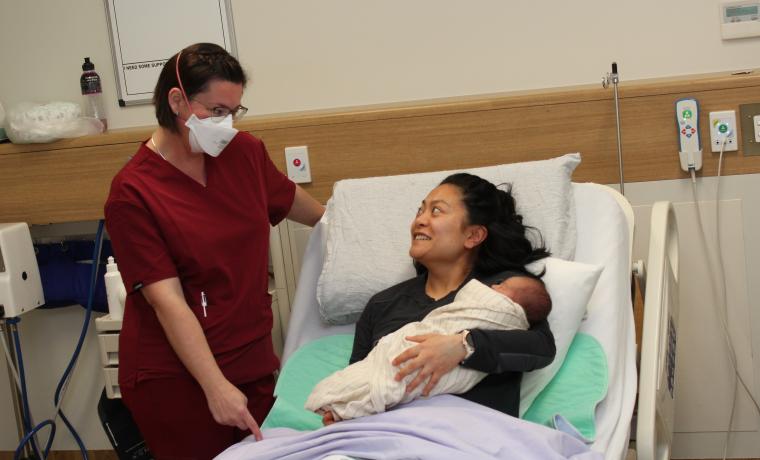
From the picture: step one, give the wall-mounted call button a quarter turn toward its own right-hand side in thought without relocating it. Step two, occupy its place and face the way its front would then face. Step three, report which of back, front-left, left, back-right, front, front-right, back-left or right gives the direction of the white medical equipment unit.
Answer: front

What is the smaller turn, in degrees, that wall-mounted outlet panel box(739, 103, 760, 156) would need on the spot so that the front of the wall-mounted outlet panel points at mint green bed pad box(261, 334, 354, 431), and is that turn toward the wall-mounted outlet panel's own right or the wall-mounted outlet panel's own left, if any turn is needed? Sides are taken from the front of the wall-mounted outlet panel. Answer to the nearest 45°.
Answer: approximately 45° to the wall-mounted outlet panel's own right

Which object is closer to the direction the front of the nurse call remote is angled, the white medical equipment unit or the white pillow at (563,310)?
the white pillow

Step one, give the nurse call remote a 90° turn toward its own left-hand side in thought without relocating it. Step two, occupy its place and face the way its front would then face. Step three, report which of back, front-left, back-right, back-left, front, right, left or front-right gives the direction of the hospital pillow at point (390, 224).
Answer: back-right

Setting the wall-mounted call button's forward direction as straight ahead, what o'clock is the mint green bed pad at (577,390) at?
The mint green bed pad is roughly at 11 o'clock from the wall-mounted call button.

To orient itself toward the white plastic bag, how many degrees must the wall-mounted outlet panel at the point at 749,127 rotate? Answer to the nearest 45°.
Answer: approximately 90° to its right

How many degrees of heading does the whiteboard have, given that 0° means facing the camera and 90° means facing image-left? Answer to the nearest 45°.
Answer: approximately 0°

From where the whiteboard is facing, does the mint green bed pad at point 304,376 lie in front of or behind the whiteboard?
in front

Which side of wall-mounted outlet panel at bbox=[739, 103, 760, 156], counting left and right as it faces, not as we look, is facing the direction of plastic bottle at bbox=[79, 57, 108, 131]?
right

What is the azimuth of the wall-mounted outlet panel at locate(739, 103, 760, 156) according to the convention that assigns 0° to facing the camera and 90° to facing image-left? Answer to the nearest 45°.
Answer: approximately 0°

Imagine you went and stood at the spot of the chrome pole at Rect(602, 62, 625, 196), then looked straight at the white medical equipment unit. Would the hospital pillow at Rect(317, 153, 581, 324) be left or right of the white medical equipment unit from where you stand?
left

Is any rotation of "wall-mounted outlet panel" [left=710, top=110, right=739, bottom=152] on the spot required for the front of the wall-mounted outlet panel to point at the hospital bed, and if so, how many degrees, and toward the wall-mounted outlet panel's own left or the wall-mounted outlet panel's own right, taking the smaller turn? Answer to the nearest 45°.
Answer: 0° — it already faces it
